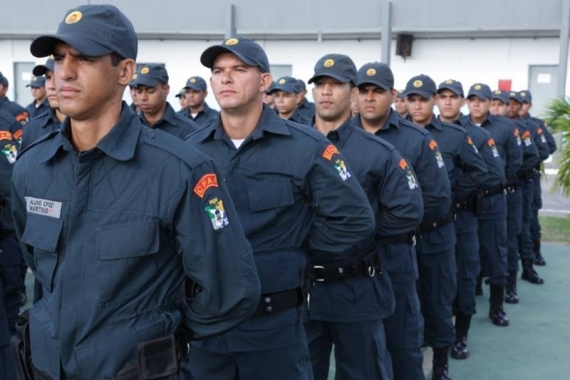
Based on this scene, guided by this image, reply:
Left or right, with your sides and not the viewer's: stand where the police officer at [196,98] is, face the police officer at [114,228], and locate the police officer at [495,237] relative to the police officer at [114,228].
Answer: left

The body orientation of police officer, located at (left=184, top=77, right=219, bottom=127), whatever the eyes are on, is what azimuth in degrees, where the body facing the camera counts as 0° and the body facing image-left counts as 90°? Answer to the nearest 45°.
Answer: approximately 45°

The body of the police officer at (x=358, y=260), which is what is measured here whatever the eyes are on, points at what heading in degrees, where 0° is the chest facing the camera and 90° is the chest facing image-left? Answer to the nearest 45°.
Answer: approximately 45°

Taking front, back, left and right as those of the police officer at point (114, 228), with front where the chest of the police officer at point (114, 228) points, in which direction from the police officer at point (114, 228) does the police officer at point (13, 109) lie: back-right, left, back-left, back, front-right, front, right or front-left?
back-right

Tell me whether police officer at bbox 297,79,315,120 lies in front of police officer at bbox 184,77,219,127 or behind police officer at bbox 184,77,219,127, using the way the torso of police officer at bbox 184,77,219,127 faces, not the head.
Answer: behind

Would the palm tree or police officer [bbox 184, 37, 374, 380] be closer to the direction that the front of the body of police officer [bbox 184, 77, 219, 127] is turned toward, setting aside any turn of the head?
the police officer

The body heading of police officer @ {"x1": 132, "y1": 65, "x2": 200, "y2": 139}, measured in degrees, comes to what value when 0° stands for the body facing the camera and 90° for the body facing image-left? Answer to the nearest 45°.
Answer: approximately 45°

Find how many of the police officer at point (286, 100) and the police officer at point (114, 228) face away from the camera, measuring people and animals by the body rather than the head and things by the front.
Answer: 0

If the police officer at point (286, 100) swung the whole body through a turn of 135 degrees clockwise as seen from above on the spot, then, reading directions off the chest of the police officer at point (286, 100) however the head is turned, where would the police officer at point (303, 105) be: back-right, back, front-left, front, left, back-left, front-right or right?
front
